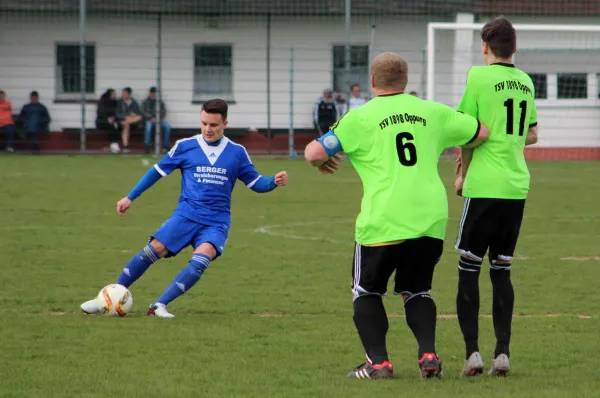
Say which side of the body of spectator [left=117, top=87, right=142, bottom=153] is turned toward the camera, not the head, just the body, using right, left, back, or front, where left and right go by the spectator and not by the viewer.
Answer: front

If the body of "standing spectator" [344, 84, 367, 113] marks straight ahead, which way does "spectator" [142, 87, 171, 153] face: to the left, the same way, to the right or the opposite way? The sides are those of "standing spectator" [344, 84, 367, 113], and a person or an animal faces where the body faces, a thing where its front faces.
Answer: the same way

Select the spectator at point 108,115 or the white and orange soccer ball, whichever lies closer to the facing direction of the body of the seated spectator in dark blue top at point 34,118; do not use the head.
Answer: the white and orange soccer ball

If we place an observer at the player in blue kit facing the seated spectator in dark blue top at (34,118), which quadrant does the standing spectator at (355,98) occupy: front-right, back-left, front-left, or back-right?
front-right

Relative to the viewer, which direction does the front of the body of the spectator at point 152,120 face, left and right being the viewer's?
facing the viewer

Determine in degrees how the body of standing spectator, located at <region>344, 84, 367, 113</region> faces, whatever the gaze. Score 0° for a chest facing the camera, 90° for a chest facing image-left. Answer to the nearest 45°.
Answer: approximately 0°

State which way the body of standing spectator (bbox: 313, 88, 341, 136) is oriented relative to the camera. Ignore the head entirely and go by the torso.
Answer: toward the camera

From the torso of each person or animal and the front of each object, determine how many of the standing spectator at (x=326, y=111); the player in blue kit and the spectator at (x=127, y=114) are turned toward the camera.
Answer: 3

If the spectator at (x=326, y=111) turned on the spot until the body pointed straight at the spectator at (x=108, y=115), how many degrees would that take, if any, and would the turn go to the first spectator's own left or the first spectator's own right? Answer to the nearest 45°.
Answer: approximately 90° to the first spectator's own right

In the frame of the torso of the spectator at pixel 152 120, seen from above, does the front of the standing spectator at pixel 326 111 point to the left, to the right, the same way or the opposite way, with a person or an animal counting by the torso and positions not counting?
the same way

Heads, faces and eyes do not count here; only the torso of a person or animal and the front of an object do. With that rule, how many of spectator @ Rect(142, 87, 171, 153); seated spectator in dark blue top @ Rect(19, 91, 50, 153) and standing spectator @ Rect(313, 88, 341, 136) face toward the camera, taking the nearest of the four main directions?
3

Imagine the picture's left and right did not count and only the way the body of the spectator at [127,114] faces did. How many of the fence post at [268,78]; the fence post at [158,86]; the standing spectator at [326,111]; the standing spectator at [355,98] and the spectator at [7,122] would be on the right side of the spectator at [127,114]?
1
